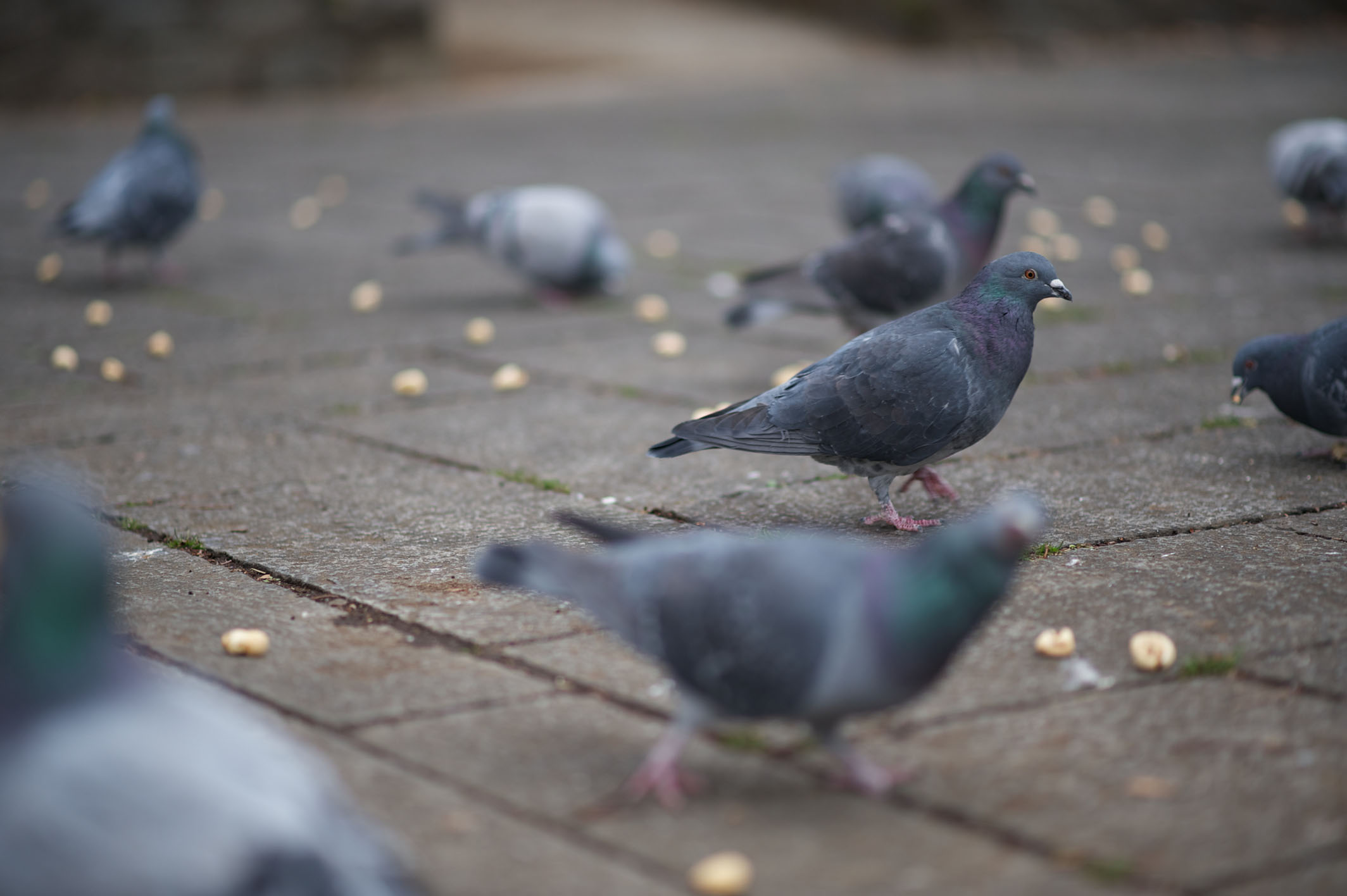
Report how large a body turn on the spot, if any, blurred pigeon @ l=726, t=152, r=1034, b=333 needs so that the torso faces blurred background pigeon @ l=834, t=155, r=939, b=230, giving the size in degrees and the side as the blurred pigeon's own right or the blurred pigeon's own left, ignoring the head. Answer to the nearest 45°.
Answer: approximately 90° to the blurred pigeon's own left

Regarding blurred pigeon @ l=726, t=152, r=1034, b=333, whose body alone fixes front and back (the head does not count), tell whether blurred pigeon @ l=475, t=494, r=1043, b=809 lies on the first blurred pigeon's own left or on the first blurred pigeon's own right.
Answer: on the first blurred pigeon's own right

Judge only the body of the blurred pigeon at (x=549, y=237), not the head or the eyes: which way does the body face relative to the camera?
to the viewer's right

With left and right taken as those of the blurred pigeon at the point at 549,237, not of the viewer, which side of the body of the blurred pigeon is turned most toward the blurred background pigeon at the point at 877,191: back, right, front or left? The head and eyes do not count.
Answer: front

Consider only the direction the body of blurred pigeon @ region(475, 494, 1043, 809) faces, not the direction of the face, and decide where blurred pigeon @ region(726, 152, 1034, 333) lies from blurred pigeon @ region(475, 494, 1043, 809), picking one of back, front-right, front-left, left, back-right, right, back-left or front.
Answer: left

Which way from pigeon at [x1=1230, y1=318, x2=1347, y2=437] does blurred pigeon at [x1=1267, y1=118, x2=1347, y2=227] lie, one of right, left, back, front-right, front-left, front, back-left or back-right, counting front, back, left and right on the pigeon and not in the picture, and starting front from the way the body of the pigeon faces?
right

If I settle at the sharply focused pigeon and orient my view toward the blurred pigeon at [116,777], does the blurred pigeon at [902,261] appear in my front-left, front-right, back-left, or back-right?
back-right

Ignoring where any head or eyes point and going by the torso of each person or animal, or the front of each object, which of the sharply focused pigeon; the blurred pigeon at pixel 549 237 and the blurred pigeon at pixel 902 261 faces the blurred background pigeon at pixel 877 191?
the blurred pigeon at pixel 549 237

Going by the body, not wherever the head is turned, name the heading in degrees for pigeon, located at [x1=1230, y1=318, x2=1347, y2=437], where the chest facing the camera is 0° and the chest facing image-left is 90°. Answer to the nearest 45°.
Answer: approximately 90°

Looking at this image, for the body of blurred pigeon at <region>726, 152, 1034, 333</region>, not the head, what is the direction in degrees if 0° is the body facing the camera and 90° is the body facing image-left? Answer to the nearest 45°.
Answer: approximately 270°

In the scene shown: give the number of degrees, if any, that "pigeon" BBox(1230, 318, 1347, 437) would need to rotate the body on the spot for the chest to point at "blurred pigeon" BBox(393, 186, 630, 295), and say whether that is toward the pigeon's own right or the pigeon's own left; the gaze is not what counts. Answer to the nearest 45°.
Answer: approximately 45° to the pigeon's own right

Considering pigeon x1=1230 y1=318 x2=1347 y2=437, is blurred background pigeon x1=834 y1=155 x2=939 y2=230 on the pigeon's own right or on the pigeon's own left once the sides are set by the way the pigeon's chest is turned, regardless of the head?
on the pigeon's own right

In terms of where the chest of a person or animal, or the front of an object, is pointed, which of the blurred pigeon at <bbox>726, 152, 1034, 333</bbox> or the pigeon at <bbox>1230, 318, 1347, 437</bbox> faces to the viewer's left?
the pigeon
